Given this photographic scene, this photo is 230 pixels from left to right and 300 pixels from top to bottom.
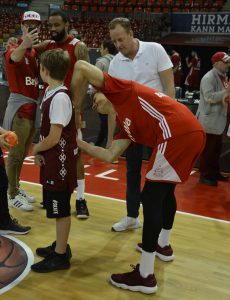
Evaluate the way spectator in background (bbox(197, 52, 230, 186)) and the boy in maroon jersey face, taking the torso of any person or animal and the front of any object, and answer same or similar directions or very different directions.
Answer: very different directions

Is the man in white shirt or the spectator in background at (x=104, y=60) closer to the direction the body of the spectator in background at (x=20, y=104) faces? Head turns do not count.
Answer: the man in white shirt

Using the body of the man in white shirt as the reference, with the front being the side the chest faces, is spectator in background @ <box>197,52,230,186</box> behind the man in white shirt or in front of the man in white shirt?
behind

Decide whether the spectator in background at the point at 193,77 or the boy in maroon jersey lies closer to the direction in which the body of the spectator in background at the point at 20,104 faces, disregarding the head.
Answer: the boy in maroon jersey

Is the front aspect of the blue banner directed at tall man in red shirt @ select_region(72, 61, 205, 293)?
yes
